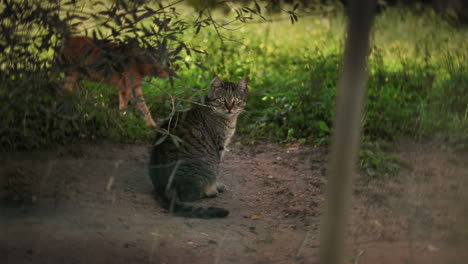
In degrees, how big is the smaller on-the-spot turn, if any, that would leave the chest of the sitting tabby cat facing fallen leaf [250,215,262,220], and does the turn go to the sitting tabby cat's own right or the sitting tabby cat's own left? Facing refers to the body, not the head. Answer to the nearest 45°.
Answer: approximately 45° to the sitting tabby cat's own right

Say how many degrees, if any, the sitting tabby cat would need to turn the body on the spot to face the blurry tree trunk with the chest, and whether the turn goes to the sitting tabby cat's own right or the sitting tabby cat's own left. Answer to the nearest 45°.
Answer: approximately 90° to the sitting tabby cat's own right

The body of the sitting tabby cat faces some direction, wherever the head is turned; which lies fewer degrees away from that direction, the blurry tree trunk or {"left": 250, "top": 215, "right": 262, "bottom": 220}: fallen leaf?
the fallen leaf

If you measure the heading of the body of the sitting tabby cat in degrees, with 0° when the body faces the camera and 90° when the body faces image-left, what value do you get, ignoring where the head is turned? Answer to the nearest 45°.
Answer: approximately 270°

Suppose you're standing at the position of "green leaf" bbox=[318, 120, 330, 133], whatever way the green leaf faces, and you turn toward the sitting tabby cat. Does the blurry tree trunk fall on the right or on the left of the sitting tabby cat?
left

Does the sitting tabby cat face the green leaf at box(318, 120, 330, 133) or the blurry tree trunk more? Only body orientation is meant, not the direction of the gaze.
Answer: the green leaf

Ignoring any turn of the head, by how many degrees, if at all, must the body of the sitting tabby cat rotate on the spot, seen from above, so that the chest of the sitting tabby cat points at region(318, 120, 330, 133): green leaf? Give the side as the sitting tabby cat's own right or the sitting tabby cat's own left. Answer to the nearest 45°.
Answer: approximately 45° to the sitting tabby cat's own left
